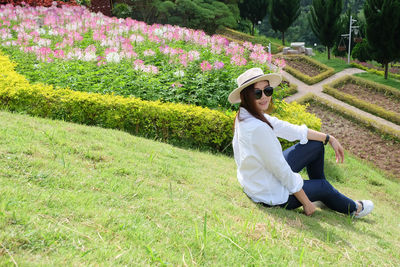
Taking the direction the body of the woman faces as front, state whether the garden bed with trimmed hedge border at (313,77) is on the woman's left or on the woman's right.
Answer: on the woman's left

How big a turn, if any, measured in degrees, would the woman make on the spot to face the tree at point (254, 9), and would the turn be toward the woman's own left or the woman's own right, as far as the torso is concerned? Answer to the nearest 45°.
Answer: approximately 90° to the woman's own left

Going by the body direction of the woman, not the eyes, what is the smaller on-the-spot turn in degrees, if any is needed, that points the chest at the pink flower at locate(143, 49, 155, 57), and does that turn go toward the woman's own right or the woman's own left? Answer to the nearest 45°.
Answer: approximately 135° to the woman's own left

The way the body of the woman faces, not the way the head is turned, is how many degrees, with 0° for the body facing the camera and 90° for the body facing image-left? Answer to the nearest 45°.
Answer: approximately 270°

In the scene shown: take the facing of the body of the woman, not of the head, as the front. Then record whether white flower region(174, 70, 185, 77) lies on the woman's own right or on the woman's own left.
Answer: on the woman's own left

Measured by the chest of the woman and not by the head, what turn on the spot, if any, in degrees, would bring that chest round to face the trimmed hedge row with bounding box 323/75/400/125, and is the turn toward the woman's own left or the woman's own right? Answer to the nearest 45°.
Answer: approximately 90° to the woman's own left

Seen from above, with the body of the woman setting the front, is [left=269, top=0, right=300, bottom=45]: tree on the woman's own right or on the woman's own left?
on the woman's own left

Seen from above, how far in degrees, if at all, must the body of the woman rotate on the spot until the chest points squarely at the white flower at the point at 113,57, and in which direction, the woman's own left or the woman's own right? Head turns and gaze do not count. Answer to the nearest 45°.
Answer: approximately 135° to the woman's own left
